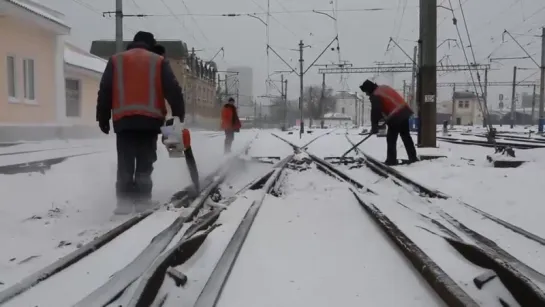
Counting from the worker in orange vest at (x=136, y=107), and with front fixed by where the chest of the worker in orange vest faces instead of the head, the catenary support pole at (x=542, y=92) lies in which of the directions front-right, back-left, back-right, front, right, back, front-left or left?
front-right

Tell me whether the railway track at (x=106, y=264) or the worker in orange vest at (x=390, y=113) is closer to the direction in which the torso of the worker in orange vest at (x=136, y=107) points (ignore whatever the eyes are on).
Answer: the worker in orange vest

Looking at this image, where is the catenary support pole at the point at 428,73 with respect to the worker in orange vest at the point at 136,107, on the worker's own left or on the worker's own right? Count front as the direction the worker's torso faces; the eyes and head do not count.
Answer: on the worker's own right

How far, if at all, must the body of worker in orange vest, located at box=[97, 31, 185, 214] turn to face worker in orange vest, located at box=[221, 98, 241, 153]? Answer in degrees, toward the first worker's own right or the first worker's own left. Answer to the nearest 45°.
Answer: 0° — they already face them

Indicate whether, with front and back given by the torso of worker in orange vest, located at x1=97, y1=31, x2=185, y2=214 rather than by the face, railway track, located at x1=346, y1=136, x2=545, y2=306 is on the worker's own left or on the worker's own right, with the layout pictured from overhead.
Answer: on the worker's own right

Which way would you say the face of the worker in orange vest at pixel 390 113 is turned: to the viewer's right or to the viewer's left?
to the viewer's left

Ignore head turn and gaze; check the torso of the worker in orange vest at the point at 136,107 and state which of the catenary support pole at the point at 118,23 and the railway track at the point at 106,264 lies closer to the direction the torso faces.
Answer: the catenary support pole

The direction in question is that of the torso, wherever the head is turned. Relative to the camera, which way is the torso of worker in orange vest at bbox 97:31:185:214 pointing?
away from the camera

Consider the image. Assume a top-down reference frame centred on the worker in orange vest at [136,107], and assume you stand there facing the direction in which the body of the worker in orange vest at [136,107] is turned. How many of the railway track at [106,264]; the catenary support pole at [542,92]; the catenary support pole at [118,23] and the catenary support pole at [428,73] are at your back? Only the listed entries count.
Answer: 1

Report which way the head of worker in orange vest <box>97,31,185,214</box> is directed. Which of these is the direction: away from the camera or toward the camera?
away from the camera

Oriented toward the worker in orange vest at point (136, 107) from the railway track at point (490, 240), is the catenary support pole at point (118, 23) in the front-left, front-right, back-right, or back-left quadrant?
front-right

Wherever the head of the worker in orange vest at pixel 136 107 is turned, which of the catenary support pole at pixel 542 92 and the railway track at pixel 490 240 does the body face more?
the catenary support pole

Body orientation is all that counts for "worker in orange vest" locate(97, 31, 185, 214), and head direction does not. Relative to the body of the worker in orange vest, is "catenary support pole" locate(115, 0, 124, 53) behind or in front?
in front

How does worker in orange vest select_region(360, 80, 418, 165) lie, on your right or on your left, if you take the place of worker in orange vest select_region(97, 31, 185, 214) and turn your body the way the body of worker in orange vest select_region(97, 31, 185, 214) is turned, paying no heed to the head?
on your right
